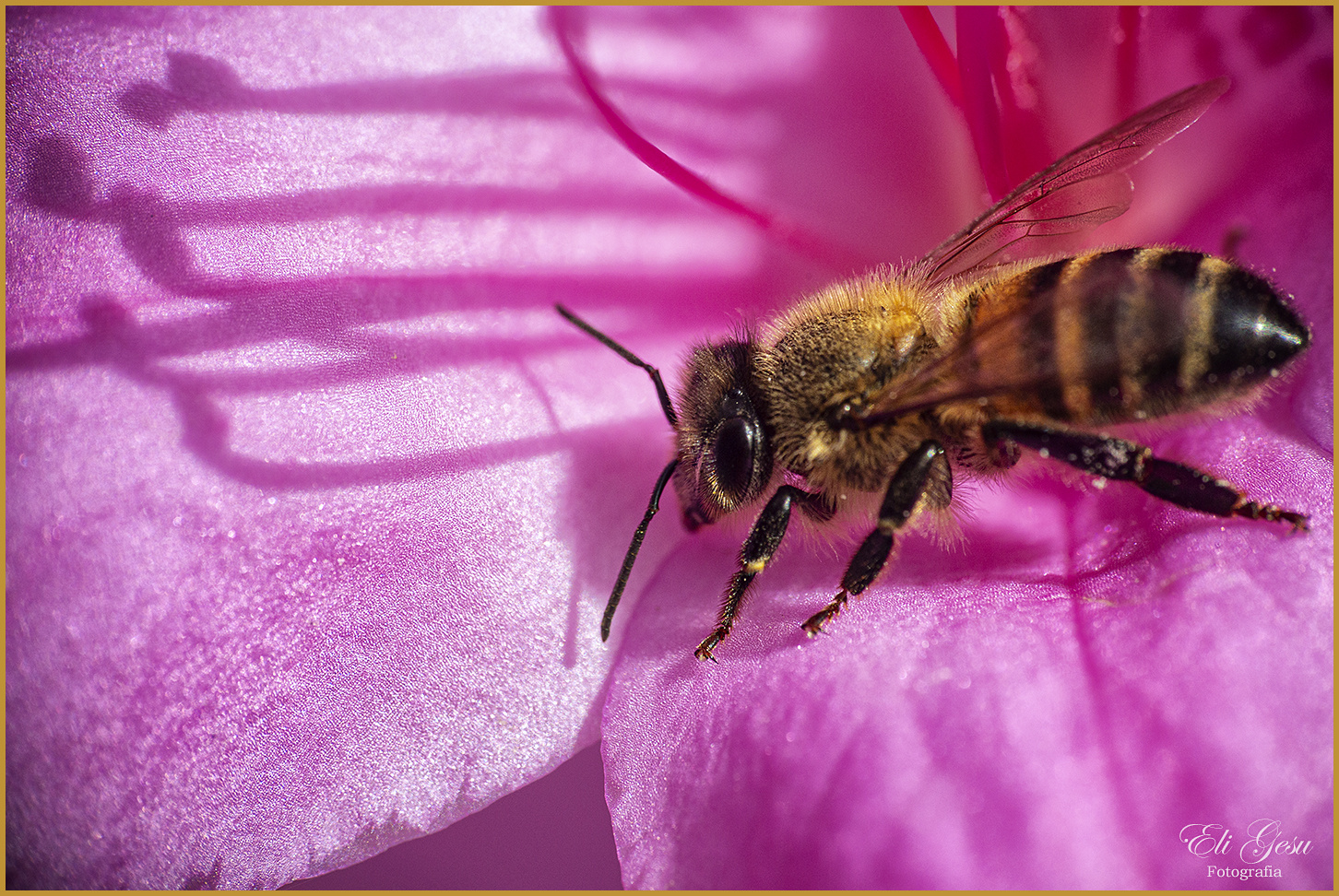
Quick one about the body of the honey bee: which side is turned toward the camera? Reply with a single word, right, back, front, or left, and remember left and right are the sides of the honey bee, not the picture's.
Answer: left
